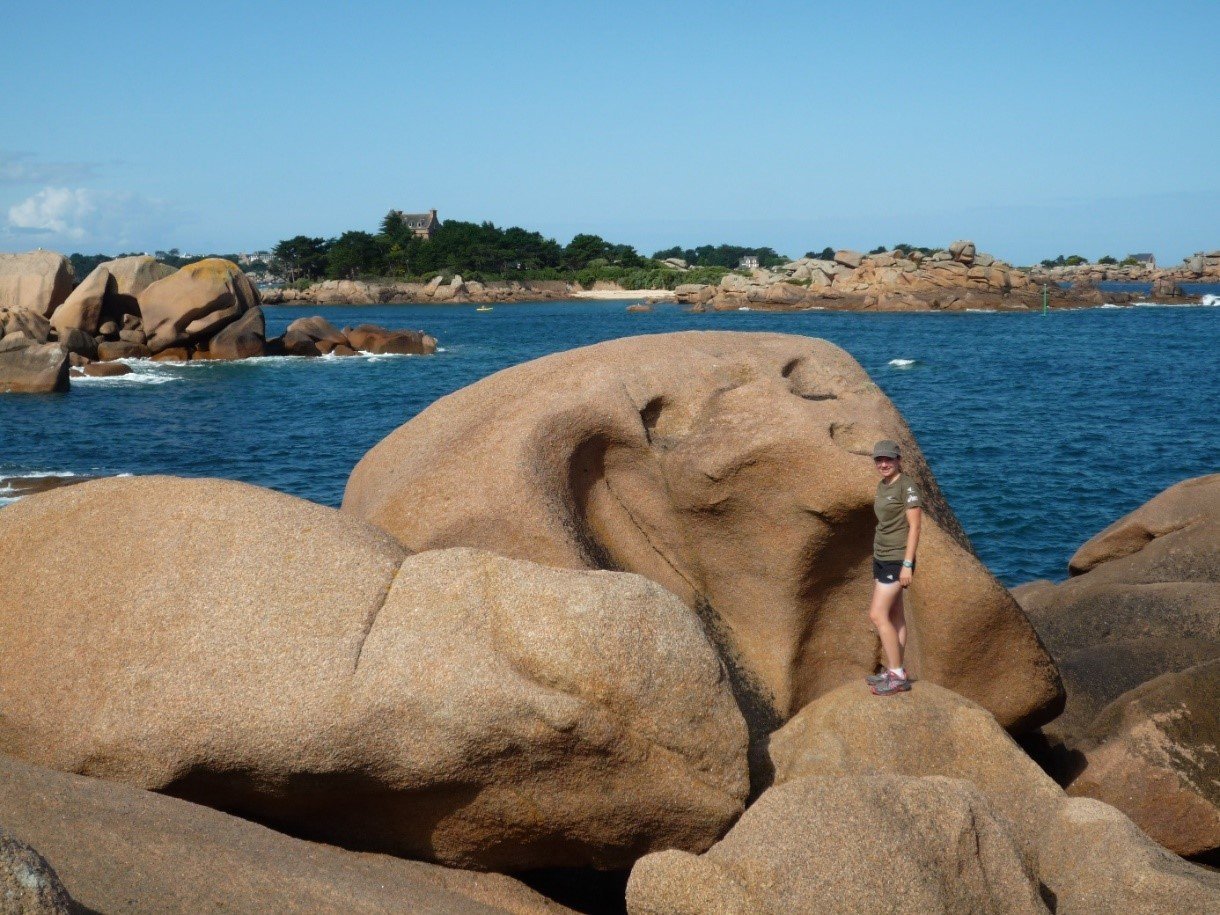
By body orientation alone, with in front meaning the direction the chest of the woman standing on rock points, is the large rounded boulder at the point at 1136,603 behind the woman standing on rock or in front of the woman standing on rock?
behind

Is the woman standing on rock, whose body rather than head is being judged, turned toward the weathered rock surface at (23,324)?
no

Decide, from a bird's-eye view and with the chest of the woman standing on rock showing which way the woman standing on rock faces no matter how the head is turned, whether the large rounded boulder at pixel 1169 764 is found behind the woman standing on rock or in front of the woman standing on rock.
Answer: behind

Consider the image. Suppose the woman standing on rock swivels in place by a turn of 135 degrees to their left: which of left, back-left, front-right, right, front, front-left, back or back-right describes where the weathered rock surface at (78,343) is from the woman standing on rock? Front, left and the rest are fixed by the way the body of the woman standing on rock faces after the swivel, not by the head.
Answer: back-left

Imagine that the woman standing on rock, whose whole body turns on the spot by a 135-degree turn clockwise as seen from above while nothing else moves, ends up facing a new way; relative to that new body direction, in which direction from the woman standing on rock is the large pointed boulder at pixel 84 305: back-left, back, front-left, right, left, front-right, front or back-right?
front-left

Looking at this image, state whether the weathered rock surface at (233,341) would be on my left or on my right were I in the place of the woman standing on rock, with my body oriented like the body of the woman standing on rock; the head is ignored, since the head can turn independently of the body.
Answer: on my right

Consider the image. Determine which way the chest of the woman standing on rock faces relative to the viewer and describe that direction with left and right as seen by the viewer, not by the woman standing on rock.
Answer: facing the viewer and to the left of the viewer

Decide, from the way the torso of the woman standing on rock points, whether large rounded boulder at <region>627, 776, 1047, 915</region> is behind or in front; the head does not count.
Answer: in front

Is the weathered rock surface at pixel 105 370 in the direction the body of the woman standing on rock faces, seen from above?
no

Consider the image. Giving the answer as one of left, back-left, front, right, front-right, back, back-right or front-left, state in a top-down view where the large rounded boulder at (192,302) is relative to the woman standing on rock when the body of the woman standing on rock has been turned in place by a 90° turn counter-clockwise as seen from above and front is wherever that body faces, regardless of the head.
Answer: back

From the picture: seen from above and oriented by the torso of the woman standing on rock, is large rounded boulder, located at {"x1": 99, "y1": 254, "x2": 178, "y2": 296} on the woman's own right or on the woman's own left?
on the woman's own right

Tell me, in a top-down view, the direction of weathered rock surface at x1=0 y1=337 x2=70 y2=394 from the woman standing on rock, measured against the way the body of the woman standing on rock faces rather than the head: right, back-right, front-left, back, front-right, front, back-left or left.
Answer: right

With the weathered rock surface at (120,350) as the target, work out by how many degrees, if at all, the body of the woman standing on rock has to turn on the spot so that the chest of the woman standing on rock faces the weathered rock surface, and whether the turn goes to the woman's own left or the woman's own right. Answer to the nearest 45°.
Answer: approximately 90° to the woman's own right
